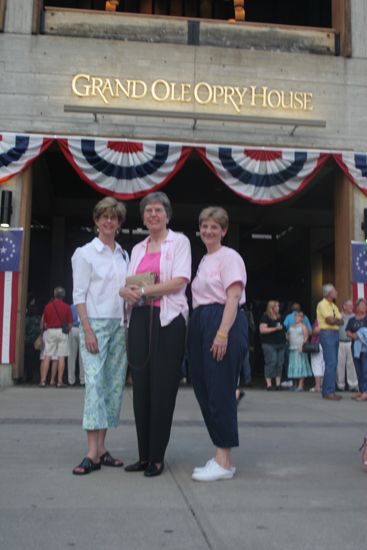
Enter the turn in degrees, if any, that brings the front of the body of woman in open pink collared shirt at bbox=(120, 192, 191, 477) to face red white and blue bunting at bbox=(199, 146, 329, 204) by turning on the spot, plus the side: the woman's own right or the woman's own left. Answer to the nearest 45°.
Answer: approximately 135° to the woman's own right

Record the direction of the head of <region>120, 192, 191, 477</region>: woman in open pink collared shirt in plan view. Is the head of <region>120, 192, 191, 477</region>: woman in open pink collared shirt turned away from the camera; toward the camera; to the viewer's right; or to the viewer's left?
toward the camera

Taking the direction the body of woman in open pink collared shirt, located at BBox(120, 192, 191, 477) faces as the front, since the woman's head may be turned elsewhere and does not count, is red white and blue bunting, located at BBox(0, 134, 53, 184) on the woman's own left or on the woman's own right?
on the woman's own right

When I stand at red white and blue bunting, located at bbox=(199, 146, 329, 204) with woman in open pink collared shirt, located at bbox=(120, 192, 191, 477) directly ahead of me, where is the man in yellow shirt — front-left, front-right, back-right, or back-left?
front-left

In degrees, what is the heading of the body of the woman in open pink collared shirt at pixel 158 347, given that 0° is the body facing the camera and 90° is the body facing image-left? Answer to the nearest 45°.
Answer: approximately 45°

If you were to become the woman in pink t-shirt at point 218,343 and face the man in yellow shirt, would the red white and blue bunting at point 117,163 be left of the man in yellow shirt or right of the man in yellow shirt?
left

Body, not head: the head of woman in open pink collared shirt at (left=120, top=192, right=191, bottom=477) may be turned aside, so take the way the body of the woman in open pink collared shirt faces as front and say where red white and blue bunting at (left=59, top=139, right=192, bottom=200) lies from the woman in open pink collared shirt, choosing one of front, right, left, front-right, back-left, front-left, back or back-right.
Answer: back-right

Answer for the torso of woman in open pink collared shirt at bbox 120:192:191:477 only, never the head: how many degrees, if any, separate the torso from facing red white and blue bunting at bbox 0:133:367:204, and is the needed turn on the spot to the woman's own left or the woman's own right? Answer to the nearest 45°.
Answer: approximately 135° to the woman's own right

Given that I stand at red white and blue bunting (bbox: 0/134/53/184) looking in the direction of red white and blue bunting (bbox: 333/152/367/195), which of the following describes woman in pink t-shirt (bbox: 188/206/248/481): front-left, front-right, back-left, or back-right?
front-right

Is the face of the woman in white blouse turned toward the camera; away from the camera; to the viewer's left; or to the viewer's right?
toward the camera
